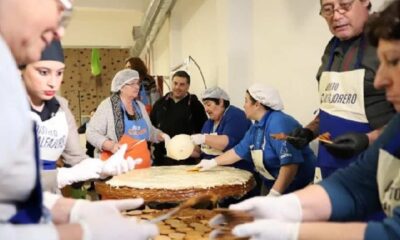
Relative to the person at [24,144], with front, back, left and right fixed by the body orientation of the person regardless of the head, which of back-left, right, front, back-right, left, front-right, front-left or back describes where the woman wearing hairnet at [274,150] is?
front-left

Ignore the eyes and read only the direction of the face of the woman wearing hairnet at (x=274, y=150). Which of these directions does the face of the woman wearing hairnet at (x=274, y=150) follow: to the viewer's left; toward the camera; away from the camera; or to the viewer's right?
to the viewer's left

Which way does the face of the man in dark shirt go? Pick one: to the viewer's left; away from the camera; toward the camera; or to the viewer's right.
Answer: toward the camera

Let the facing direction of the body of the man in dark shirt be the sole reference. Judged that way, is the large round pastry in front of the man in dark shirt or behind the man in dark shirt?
in front

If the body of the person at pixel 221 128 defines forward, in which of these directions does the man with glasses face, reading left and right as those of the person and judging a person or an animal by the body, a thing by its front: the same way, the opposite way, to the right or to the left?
the same way

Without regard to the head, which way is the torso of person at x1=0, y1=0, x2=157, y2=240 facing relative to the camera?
to the viewer's right

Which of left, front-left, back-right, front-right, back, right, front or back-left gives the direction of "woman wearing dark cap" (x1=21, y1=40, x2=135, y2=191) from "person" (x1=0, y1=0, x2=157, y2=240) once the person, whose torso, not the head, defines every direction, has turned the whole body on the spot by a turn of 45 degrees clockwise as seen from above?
back-left

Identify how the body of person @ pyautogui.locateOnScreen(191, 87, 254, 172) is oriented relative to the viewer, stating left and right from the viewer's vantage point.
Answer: facing the viewer and to the left of the viewer

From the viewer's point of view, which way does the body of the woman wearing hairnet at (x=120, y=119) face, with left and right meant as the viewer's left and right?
facing the viewer and to the right of the viewer

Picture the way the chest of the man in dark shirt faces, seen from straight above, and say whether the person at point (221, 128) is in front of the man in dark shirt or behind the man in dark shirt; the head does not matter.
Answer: in front

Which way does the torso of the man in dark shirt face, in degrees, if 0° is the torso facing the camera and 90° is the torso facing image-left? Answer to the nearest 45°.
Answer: approximately 0°

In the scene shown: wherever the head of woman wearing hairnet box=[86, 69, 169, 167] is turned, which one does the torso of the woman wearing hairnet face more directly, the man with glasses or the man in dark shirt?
the man with glasses

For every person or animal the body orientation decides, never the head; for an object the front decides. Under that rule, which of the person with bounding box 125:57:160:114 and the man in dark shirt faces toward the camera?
the man in dark shirt

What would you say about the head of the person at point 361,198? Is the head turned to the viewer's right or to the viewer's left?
to the viewer's left
